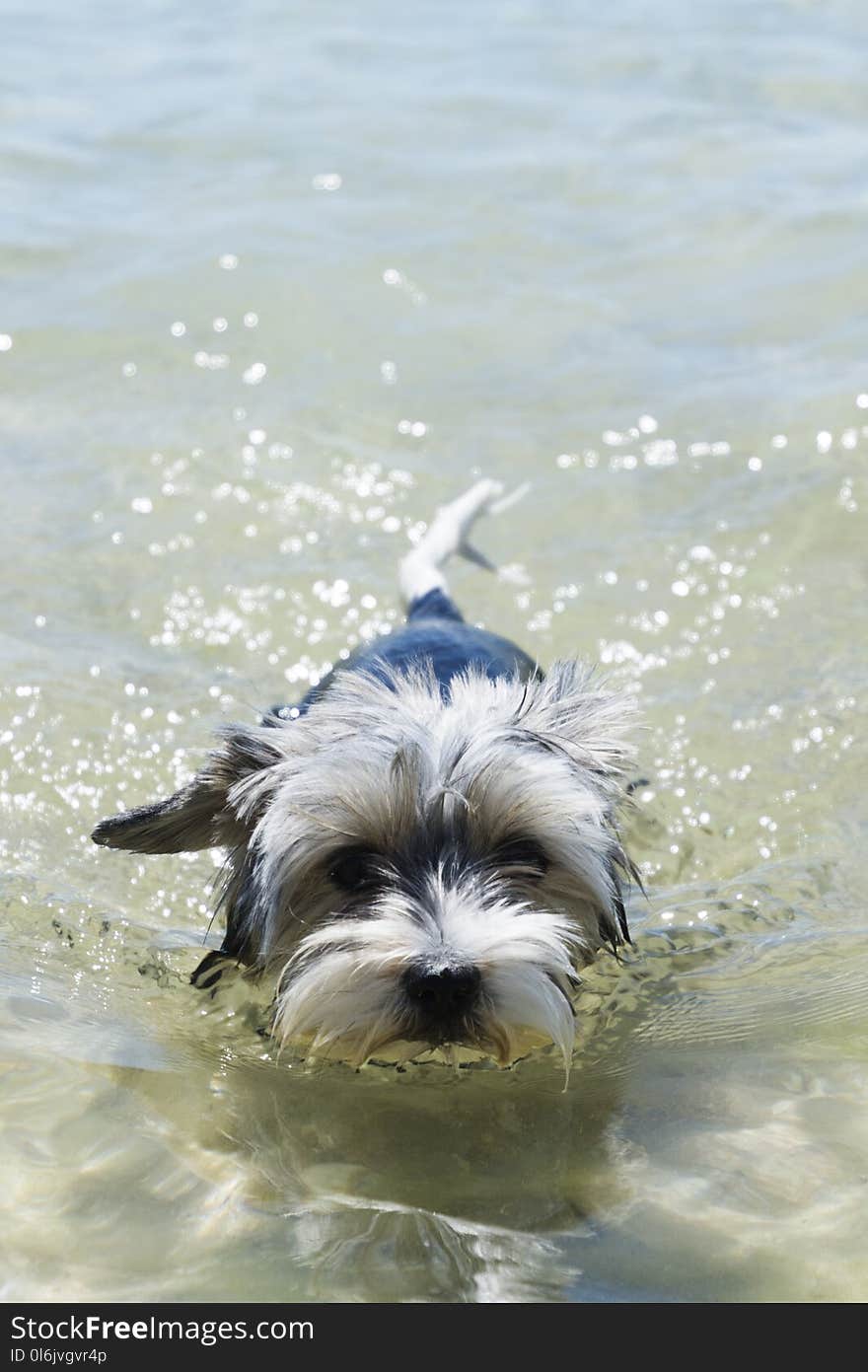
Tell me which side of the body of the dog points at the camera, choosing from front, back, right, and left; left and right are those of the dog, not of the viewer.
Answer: front
